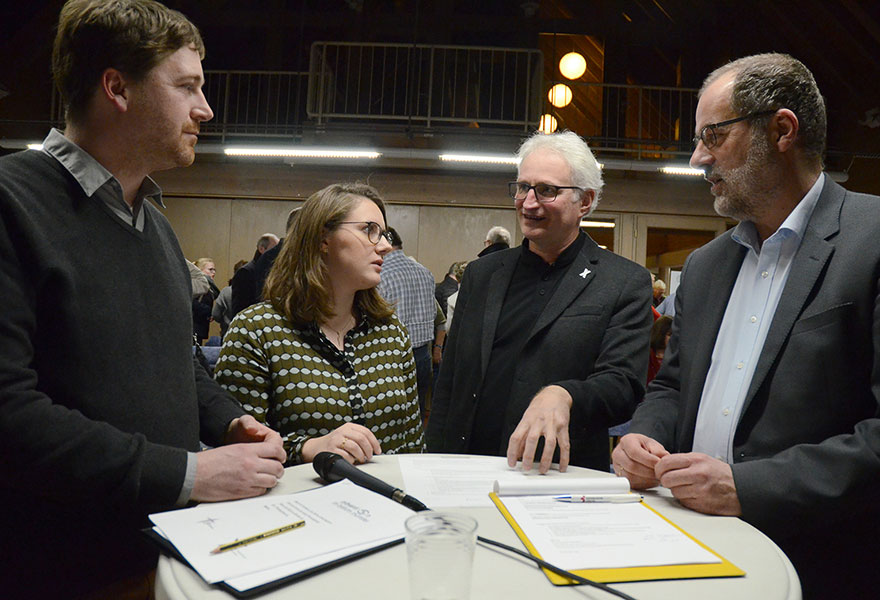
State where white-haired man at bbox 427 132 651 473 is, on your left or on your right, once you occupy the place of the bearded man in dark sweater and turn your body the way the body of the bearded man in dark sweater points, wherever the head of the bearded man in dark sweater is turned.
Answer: on your left

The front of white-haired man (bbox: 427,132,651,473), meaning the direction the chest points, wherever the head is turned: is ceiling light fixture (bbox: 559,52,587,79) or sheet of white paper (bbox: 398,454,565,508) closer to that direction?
the sheet of white paper

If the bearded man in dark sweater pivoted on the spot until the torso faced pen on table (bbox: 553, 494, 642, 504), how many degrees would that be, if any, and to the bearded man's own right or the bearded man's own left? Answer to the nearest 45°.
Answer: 0° — they already face it

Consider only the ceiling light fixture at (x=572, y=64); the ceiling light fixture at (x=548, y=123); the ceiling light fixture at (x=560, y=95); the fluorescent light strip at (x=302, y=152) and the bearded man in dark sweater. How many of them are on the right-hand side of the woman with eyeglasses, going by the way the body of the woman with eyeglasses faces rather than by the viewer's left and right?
1

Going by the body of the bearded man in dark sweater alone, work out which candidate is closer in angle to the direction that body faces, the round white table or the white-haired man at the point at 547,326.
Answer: the round white table

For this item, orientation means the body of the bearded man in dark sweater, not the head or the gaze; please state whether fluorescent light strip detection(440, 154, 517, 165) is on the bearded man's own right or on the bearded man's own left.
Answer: on the bearded man's own left

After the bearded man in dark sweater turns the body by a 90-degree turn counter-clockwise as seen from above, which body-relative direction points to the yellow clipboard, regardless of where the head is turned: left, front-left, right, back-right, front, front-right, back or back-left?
right

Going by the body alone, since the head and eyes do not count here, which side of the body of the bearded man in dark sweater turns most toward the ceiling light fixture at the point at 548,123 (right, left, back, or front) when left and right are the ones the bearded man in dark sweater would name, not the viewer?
left

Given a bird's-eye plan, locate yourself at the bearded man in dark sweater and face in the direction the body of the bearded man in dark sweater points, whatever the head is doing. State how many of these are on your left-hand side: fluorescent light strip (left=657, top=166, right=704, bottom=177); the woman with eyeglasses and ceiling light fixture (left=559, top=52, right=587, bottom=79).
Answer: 3

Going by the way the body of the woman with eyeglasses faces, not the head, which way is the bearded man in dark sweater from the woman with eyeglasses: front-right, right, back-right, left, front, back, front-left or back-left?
right

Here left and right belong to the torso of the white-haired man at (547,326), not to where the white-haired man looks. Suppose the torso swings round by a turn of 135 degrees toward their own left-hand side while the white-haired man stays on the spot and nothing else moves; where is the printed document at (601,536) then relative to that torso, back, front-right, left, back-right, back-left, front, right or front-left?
right

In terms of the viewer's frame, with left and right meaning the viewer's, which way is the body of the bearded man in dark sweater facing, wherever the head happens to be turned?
facing the viewer and to the right of the viewer

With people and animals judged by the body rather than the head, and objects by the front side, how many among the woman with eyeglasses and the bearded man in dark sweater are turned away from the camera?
0

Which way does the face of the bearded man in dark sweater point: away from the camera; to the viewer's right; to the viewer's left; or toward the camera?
to the viewer's right

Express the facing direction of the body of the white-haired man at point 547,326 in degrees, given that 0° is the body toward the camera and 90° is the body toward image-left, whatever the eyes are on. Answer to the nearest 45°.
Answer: approximately 45°
